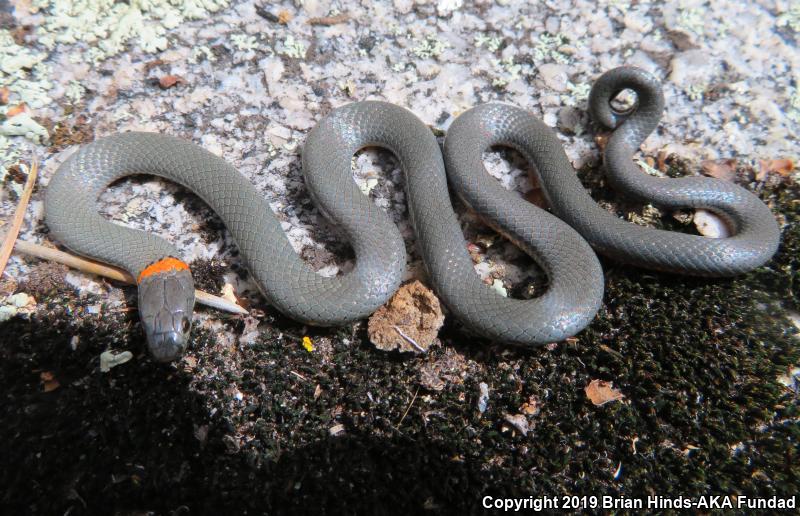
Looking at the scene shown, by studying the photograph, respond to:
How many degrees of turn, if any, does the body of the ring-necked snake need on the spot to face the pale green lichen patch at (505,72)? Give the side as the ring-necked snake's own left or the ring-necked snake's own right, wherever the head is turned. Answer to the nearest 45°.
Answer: approximately 180°

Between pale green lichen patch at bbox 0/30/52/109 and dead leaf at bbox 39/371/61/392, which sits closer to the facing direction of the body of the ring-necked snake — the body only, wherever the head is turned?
the dead leaf

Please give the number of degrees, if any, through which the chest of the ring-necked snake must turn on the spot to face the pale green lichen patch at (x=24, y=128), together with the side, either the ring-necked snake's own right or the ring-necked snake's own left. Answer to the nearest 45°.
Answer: approximately 90° to the ring-necked snake's own right

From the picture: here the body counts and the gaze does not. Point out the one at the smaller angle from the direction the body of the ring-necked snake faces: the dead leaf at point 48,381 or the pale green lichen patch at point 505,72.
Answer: the dead leaf

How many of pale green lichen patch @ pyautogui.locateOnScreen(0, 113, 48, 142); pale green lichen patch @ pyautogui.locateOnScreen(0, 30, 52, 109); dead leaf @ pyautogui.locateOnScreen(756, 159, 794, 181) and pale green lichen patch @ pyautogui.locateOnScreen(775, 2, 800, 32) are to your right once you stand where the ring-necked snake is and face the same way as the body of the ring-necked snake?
2

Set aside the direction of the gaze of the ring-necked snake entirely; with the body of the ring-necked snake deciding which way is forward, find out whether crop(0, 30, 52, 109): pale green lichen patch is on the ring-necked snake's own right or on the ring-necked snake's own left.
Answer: on the ring-necked snake's own right

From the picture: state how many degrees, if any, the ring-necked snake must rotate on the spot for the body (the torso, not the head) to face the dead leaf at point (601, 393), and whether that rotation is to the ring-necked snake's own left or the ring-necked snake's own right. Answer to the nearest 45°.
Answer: approximately 45° to the ring-necked snake's own left

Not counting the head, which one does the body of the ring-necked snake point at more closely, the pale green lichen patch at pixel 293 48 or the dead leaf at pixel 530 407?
the dead leaf

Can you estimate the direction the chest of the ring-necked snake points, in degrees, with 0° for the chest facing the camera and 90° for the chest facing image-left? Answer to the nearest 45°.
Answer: approximately 0°
